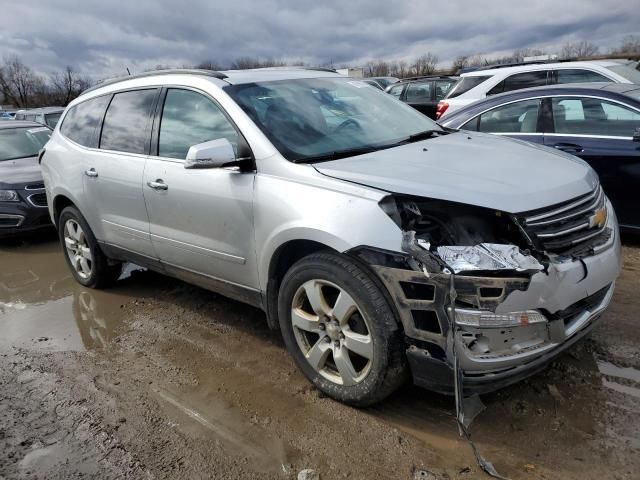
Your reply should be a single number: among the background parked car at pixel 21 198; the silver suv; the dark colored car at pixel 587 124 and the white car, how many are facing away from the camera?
0

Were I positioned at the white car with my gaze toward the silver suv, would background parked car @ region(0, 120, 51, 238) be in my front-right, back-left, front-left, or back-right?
front-right

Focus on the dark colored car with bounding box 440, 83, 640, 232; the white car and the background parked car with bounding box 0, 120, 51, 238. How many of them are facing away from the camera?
0

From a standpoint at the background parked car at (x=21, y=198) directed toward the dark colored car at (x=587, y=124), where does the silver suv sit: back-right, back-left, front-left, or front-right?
front-right

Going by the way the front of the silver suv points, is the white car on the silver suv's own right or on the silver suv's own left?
on the silver suv's own left

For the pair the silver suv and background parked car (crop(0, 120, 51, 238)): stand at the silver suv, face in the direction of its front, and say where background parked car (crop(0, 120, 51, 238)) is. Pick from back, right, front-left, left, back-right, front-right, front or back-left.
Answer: back

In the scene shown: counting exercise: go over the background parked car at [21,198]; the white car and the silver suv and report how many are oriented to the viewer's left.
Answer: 0

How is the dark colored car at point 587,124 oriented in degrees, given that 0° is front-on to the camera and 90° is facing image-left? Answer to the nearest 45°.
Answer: approximately 315°

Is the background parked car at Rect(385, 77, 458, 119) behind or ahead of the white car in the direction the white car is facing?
behind

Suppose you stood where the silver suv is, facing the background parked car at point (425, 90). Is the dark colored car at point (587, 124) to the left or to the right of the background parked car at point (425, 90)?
right

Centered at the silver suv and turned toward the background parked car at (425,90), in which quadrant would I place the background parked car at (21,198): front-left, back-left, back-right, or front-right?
front-left

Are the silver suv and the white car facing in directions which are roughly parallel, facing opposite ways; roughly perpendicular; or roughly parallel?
roughly parallel
